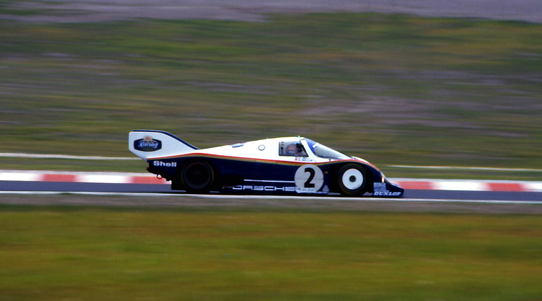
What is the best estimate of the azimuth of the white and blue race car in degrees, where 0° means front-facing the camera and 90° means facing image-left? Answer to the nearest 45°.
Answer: approximately 270°
